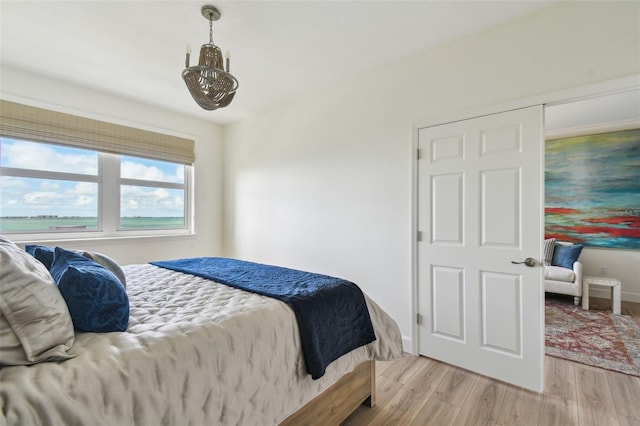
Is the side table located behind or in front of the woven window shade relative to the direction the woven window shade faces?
in front

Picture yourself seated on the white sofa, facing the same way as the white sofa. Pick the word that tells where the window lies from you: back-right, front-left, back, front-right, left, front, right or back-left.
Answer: front-right

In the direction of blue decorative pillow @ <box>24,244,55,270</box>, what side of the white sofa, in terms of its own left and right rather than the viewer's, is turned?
front

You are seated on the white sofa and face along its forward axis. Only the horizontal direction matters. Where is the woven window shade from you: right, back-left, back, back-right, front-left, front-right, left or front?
front-right

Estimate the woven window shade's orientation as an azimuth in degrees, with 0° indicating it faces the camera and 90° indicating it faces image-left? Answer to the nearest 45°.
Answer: approximately 315°

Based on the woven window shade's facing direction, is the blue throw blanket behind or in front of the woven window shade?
in front

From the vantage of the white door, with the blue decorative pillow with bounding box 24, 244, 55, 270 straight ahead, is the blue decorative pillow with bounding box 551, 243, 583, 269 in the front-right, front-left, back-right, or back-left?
back-right

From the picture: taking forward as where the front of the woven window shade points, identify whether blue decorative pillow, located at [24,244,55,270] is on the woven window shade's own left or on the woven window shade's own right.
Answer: on the woven window shade's own right

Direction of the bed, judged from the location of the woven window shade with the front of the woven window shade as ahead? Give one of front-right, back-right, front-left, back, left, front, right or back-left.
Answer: front-right

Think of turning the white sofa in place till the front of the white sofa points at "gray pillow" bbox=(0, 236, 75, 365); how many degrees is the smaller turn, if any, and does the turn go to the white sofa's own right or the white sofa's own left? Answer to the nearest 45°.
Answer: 0° — it already faces it

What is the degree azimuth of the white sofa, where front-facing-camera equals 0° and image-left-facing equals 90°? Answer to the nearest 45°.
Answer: approximately 0°

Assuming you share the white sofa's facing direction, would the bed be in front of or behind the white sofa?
in front

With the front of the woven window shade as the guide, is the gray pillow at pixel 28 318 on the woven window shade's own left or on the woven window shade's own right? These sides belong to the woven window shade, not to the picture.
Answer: on the woven window shade's own right

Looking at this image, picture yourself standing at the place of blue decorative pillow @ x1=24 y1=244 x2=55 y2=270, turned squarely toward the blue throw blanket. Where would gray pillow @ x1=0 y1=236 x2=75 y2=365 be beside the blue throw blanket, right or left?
right

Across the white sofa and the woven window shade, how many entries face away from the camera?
0
